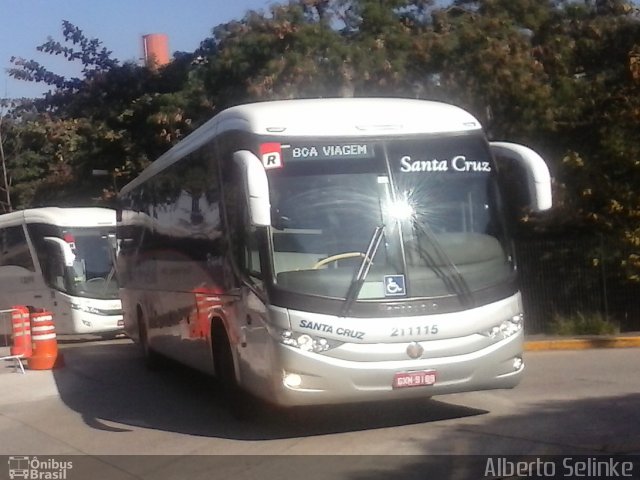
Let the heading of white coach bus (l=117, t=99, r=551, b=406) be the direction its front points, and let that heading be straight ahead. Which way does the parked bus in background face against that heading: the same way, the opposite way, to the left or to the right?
the same way

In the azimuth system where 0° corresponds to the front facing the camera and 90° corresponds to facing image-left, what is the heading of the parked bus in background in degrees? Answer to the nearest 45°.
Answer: approximately 315°

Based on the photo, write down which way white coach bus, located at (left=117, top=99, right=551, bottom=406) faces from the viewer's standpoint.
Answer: facing the viewer and to the right of the viewer

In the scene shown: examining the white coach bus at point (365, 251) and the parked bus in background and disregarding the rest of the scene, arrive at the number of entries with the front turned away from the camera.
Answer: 0

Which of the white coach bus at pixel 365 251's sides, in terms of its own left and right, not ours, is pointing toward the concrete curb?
left

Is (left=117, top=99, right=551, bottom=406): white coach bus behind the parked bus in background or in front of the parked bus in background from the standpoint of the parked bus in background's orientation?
in front
